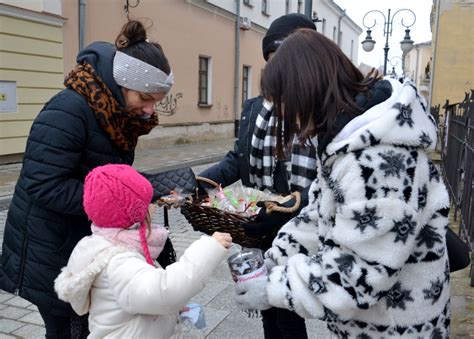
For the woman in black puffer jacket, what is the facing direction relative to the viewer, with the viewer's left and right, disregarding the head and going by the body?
facing to the right of the viewer

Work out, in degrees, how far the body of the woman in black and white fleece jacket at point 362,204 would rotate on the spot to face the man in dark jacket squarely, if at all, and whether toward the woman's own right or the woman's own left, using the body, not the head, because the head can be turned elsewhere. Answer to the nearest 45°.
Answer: approximately 45° to the woman's own right

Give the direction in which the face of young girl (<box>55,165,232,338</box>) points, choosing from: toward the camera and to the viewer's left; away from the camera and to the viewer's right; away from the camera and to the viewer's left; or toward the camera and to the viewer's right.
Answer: away from the camera and to the viewer's right

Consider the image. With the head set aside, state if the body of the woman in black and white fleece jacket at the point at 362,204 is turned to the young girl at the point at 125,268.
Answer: yes

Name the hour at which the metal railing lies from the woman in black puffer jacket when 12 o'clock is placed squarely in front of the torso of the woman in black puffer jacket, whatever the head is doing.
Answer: The metal railing is roughly at 11 o'clock from the woman in black puffer jacket.

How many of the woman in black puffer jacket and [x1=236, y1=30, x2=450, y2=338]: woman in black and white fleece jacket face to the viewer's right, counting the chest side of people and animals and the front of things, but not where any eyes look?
1

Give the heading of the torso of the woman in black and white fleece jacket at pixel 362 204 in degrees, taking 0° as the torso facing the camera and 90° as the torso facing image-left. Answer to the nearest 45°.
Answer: approximately 90°

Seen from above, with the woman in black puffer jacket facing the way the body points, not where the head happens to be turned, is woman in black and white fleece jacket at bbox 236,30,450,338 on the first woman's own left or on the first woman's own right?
on the first woman's own right

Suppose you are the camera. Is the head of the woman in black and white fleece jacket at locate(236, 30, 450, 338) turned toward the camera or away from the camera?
away from the camera

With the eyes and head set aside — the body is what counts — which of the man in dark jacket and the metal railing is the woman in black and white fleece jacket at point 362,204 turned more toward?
the man in dark jacket
